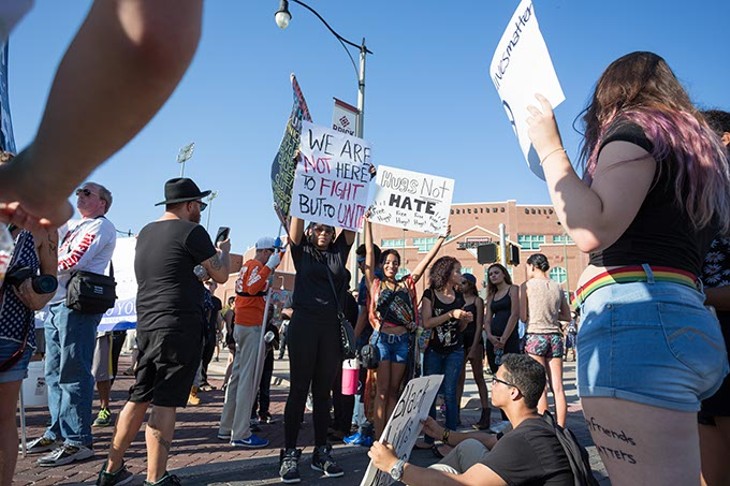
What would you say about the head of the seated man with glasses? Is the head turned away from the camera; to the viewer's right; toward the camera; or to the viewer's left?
to the viewer's left

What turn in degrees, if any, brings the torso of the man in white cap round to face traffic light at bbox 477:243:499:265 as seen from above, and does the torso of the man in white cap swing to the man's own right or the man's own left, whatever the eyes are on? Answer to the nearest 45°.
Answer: approximately 45° to the man's own left

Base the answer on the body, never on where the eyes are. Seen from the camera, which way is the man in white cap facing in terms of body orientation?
to the viewer's right

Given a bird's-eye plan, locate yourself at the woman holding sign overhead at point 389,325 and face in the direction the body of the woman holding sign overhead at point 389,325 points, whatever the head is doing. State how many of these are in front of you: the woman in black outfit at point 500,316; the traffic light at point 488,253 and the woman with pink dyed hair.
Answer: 1

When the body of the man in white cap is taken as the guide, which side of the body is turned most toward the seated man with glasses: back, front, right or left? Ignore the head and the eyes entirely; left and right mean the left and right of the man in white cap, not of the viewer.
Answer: right

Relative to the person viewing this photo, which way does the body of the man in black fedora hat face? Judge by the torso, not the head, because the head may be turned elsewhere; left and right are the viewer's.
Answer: facing away from the viewer and to the right of the viewer

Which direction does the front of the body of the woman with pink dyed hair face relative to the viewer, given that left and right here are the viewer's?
facing away from the viewer and to the left of the viewer

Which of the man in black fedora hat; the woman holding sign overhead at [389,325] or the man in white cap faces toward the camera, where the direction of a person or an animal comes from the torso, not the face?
the woman holding sign overhead

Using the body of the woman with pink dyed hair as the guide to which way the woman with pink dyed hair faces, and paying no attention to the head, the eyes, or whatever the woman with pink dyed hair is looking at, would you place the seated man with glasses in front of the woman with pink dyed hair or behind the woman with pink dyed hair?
in front

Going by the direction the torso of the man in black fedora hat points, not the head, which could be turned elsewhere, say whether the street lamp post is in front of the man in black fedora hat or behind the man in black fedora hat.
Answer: in front

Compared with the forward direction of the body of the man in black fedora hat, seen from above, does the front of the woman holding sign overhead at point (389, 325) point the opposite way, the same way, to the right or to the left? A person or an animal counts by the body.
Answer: the opposite way

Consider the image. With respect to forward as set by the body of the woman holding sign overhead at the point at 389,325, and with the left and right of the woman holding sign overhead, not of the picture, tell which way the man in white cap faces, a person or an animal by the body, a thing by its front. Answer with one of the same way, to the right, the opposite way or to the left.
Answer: to the left
